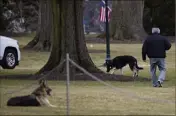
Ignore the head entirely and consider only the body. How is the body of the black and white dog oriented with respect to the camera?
to the viewer's left

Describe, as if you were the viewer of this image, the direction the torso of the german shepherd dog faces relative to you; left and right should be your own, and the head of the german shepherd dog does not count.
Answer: facing to the right of the viewer

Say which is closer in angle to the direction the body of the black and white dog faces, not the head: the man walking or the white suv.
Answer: the white suv

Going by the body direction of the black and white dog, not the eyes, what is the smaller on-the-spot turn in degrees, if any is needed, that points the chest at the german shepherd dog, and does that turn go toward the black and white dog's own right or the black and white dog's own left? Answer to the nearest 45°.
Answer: approximately 90° to the black and white dog's own left

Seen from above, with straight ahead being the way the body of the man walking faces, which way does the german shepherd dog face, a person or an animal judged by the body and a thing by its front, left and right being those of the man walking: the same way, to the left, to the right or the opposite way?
to the right

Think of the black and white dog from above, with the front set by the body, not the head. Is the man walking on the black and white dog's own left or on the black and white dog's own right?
on the black and white dog's own left

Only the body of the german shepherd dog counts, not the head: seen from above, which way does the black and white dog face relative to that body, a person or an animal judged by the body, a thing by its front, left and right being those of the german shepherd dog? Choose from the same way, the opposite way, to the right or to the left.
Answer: the opposite way

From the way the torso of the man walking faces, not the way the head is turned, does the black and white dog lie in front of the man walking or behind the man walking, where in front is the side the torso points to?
in front

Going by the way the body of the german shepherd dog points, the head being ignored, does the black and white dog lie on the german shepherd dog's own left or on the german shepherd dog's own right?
on the german shepherd dog's own left

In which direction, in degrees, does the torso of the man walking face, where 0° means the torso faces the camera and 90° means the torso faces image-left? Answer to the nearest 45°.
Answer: approximately 180°
